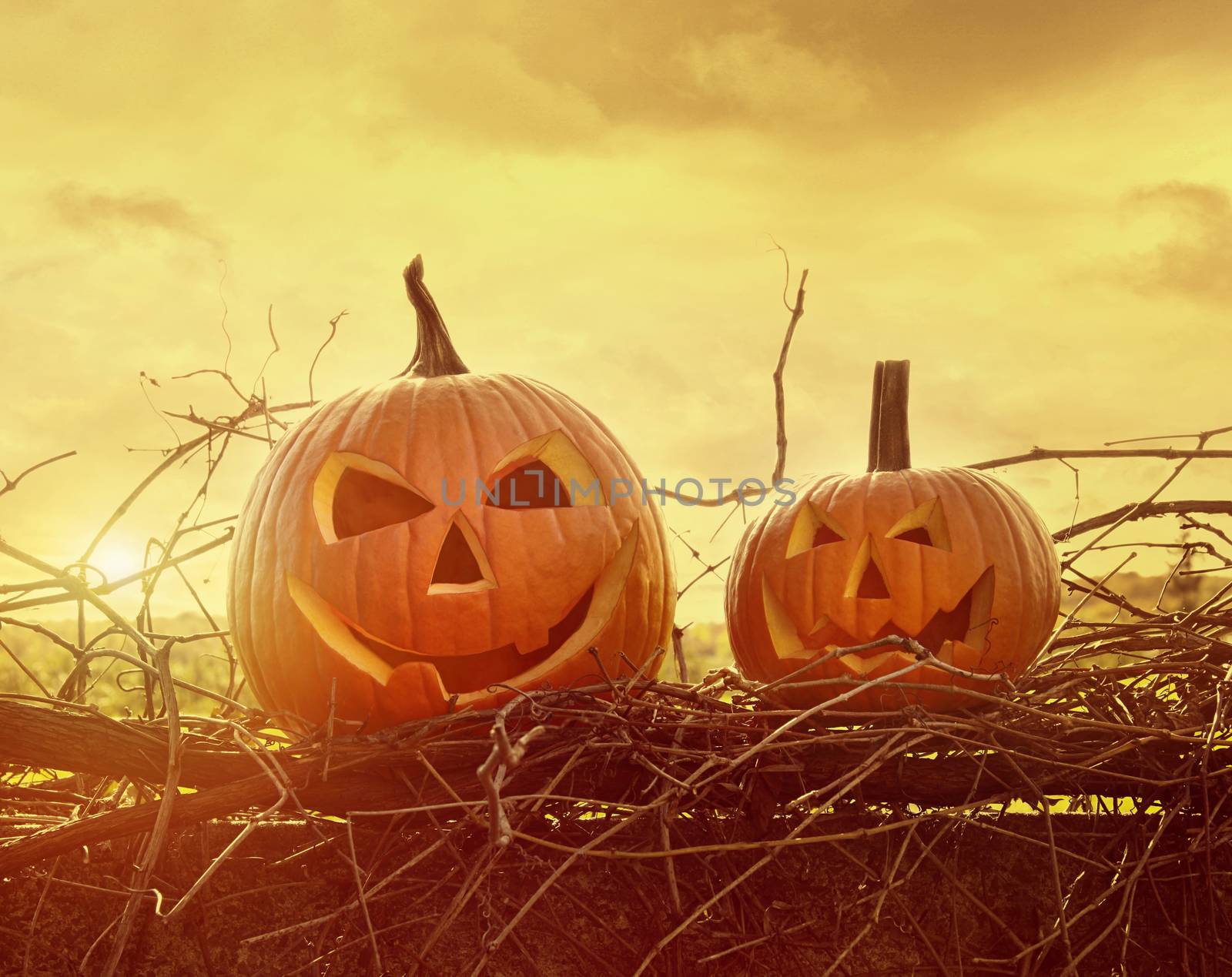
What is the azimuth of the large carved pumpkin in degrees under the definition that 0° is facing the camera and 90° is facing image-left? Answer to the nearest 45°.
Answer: approximately 0°

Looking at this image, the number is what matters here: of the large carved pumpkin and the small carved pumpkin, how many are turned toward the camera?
2

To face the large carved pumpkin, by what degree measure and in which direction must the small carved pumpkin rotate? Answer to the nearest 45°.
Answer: approximately 45° to its right

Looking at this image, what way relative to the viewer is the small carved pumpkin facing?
toward the camera

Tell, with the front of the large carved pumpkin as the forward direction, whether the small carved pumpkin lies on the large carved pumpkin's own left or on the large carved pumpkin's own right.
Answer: on the large carved pumpkin's own left
